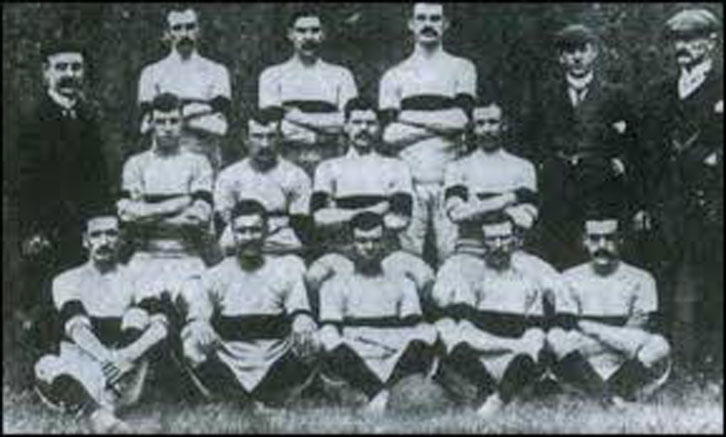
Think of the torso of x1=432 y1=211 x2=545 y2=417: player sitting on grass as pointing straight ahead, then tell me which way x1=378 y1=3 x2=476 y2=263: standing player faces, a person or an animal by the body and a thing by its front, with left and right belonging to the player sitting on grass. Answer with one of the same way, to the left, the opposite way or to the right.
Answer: the same way

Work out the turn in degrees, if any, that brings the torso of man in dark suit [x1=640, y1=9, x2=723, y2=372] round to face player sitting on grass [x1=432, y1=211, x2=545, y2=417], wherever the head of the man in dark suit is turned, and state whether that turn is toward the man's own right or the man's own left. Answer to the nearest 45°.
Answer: approximately 45° to the man's own right

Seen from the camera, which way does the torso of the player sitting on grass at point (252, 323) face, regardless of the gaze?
toward the camera

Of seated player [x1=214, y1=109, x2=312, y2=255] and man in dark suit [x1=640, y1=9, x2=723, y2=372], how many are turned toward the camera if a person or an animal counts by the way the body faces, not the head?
2

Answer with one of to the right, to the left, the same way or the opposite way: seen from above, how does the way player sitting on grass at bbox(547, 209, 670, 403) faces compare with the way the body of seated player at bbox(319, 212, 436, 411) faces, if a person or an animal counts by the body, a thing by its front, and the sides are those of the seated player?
the same way

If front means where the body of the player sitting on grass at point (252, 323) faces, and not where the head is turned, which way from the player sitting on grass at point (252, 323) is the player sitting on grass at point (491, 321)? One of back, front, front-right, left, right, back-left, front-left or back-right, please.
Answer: left

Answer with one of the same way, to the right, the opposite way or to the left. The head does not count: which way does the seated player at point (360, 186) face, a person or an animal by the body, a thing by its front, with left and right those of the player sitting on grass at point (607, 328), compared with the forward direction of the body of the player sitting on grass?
the same way

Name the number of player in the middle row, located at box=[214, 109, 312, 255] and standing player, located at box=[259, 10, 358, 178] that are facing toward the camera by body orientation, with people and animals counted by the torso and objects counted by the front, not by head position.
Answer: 2

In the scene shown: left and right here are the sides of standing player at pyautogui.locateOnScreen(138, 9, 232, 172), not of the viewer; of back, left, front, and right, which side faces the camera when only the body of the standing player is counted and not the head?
front

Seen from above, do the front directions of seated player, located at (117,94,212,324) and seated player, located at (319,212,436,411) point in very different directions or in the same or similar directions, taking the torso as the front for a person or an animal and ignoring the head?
same or similar directions

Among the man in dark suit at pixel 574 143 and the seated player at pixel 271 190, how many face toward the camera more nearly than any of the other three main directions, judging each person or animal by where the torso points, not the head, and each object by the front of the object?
2

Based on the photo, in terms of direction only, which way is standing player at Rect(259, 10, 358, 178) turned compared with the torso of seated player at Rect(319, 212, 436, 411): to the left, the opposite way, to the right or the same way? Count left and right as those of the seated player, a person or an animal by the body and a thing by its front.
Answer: the same way

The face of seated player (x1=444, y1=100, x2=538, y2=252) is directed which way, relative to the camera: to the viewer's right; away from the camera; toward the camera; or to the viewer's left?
toward the camera

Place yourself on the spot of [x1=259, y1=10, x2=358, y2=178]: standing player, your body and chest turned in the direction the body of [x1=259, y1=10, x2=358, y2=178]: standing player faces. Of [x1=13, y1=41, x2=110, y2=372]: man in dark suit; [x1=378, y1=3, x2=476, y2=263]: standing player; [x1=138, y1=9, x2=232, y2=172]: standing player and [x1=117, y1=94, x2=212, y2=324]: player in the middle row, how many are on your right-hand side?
3

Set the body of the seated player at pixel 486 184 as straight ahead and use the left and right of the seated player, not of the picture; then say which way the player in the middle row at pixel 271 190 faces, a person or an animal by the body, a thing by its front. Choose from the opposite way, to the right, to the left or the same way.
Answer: the same way

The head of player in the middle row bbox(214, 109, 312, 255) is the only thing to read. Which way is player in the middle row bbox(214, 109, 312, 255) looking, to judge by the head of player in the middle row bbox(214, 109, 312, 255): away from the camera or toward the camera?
toward the camera
